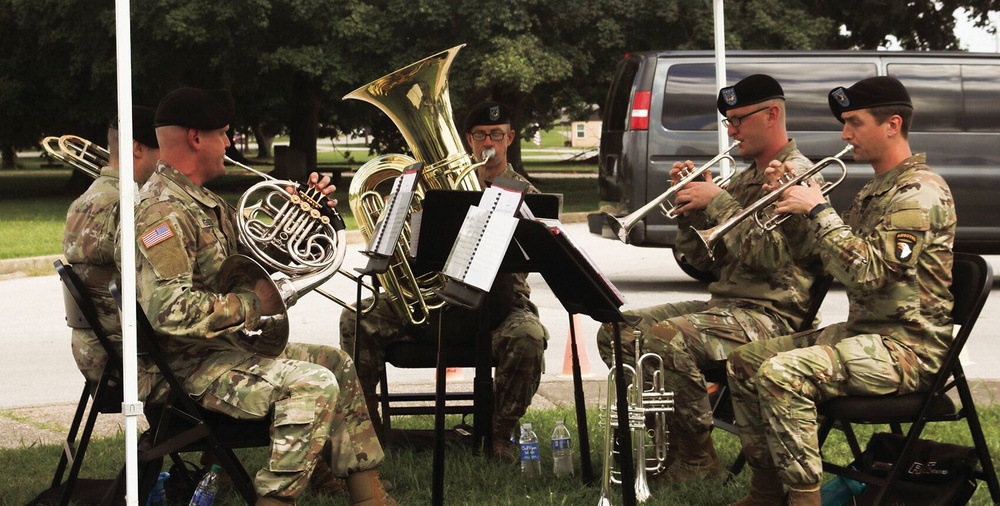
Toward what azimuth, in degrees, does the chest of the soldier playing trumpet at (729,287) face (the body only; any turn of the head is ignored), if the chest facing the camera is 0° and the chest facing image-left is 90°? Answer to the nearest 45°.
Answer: approximately 90°

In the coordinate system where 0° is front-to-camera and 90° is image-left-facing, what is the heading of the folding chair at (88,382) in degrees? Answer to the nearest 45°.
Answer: approximately 270°

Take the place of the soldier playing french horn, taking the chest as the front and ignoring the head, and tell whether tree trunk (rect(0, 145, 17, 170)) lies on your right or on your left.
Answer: on your left

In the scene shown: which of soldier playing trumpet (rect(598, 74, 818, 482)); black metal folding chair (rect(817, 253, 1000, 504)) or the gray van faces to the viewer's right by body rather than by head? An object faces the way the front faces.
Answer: the gray van

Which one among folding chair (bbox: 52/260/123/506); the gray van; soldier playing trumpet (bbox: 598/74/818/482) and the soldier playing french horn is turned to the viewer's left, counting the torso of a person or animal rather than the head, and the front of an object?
the soldier playing trumpet

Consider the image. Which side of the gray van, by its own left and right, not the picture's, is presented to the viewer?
right

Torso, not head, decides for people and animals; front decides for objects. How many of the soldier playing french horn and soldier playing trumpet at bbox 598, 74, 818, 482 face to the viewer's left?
1
